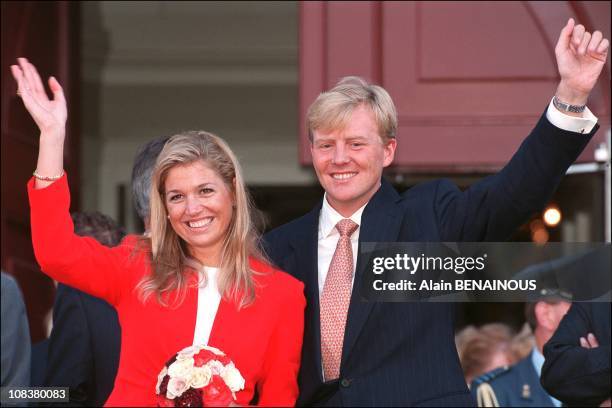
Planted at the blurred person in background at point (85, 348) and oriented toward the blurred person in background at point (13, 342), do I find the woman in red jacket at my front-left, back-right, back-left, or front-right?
back-left

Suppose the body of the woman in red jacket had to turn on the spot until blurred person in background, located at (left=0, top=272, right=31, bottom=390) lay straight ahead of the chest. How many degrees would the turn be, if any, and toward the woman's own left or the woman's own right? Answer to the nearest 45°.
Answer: approximately 135° to the woman's own right

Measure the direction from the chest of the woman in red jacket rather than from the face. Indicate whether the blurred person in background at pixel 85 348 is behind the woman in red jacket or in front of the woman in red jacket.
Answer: behind

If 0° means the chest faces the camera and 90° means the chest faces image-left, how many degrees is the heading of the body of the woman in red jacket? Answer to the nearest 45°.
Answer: approximately 0°

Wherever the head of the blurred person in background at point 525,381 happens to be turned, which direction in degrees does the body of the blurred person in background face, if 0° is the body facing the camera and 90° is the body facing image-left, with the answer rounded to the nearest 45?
approximately 315°

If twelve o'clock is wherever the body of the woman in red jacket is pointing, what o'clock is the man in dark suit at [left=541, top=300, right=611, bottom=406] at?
The man in dark suit is roughly at 8 o'clock from the woman in red jacket.

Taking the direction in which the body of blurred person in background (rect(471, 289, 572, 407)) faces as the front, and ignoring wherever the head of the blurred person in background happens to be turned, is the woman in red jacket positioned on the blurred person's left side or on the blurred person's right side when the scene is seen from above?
on the blurred person's right side
